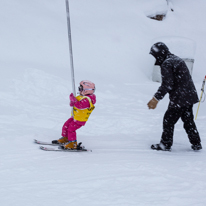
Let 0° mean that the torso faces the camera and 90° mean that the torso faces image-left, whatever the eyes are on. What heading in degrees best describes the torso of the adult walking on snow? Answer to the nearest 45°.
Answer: approximately 90°

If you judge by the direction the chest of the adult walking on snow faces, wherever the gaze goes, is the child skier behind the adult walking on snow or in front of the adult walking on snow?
in front

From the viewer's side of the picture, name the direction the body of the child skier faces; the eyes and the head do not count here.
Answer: to the viewer's left

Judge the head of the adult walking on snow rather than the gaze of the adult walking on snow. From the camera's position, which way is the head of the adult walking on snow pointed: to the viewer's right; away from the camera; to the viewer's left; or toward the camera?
to the viewer's left

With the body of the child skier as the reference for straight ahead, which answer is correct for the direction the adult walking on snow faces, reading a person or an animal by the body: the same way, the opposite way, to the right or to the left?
the same way

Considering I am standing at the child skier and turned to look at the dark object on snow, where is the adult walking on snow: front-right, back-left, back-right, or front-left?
front-right

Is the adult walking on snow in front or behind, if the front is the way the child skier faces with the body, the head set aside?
behind

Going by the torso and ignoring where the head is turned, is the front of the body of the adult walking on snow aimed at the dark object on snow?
no

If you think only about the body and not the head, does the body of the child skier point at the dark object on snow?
no

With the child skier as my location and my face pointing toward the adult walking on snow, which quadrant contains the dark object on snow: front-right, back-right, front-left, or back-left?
front-left
